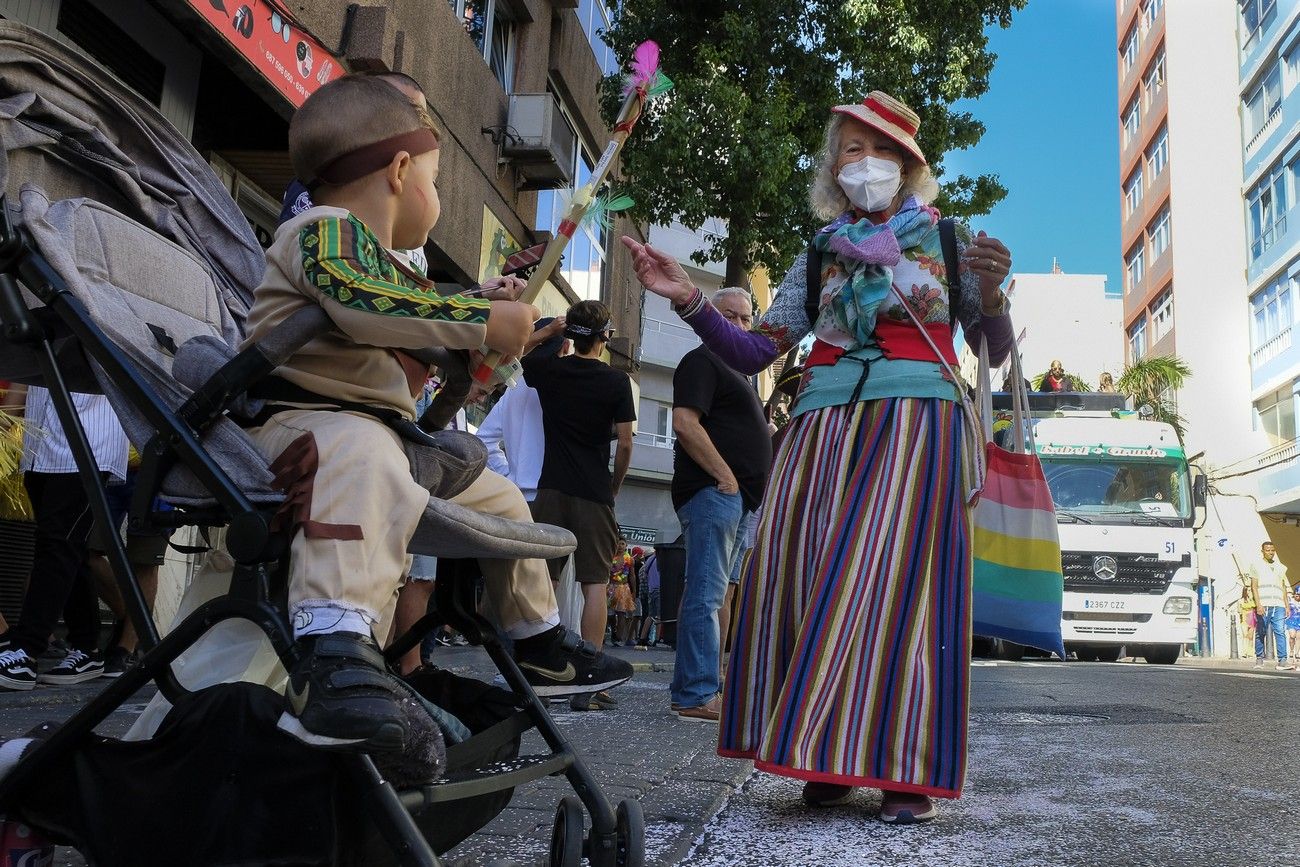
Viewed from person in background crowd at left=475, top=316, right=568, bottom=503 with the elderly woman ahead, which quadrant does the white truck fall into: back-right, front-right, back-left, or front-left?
back-left

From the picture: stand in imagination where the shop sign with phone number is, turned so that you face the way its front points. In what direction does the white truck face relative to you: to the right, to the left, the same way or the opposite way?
to the right

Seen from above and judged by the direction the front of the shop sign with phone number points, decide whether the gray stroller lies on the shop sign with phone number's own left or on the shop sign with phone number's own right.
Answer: on the shop sign with phone number's own right

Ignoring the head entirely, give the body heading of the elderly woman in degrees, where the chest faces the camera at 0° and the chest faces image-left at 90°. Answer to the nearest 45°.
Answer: approximately 0°

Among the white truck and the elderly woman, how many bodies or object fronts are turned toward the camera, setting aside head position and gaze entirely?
2

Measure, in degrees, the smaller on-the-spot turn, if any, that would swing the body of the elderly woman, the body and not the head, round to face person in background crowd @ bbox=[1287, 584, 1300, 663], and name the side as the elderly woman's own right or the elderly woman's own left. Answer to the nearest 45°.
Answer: approximately 135° to the elderly woman's own left

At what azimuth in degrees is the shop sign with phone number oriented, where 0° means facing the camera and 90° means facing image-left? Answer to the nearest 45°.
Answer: approximately 315°

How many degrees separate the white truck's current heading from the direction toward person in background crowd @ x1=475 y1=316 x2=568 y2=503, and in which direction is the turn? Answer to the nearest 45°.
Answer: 0° — it already faces them

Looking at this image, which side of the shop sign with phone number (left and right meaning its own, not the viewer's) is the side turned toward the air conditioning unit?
left

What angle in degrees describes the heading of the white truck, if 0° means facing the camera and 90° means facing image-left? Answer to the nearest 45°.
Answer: approximately 0°
